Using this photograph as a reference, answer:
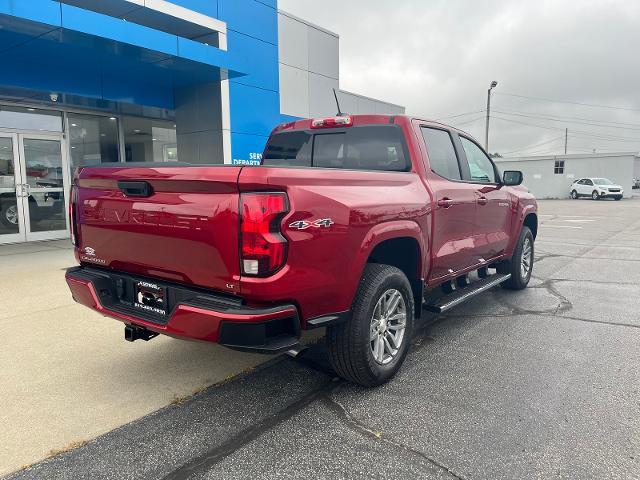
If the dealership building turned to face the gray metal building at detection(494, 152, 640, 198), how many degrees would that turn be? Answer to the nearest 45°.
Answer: approximately 90° to its left

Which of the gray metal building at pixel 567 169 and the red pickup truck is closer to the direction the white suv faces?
the red pickup truck

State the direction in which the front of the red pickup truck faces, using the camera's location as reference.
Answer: facing away from the viewer and to the right of the viewer

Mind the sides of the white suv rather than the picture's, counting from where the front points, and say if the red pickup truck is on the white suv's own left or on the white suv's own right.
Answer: on the white suv's own right

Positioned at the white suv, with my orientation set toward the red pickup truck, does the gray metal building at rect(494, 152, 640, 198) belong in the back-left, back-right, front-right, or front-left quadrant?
back-right

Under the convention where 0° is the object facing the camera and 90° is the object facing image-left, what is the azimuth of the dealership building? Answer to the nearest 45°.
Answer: approximately 315°

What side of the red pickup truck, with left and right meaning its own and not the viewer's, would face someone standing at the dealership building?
left

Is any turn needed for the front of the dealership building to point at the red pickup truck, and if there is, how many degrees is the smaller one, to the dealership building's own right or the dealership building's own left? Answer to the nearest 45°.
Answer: approximately 45° to the dealership building's own right

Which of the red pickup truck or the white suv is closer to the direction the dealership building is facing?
the red pickup truck

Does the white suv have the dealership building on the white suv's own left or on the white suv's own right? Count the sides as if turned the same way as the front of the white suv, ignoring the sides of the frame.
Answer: on the white suv's own right

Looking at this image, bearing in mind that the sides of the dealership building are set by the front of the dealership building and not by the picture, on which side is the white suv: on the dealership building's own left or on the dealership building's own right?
on the dealership building's own left

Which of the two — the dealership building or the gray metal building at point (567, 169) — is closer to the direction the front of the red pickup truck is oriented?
the gray metal building

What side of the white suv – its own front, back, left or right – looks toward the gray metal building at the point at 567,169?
back
